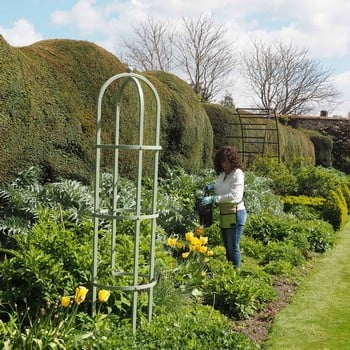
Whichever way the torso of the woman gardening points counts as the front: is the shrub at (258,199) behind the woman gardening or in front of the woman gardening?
behind

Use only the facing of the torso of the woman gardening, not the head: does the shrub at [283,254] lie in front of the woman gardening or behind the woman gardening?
behind

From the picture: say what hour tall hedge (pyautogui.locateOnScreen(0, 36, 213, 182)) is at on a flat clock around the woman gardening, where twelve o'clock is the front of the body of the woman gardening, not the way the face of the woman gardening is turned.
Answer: The tall hedge is roughly at 2 o'clock from the woman gardening.

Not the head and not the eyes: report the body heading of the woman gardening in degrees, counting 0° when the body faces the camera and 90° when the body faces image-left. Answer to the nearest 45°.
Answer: approximately 45°

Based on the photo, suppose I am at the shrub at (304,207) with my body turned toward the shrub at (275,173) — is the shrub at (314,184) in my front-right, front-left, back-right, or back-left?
front-right

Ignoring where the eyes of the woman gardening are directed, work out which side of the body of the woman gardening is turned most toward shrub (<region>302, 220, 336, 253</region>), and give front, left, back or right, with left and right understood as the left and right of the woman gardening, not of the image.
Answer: back

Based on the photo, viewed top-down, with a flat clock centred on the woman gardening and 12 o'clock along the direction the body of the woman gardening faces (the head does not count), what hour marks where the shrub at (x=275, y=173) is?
The shrub is roughly at 5 o'clock from the woman gardening.

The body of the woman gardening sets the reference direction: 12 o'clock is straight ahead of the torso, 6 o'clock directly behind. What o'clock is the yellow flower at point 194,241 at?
The yellow flower is roughly at 11 o'clock from the woman gardening.

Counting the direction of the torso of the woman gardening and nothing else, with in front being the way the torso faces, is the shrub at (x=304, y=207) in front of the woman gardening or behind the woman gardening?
behind

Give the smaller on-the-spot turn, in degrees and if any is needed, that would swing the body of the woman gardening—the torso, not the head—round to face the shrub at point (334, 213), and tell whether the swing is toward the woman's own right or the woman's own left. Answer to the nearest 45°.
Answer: approximately 135° to the woman's own right
